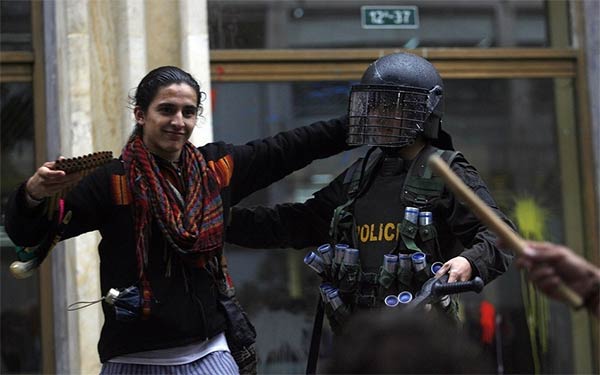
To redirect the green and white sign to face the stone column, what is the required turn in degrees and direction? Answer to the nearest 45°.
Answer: approximately 45° to its right

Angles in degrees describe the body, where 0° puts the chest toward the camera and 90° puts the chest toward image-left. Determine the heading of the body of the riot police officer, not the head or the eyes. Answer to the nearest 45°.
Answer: approximately 45°

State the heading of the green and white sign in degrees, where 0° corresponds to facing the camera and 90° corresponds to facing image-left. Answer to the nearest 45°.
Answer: approximately 0°

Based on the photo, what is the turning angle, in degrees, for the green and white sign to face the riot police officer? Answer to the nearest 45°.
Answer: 0° — it already faces them

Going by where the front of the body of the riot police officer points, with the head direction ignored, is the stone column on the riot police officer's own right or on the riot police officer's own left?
on the riot police officer's own right

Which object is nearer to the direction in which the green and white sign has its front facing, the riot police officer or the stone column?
the riot police officer

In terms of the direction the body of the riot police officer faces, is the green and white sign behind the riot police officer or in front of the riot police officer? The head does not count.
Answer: behind
